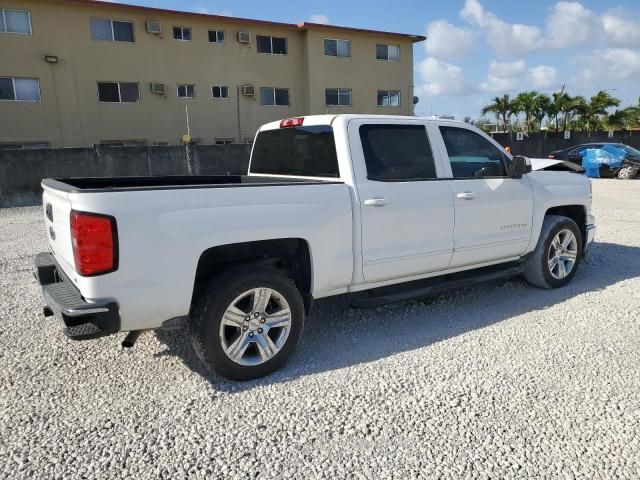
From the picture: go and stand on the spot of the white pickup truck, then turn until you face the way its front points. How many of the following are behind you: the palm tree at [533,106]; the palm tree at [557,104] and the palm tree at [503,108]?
0

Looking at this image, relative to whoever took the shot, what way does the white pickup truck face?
facing away from the viewer and to the right of the viewer

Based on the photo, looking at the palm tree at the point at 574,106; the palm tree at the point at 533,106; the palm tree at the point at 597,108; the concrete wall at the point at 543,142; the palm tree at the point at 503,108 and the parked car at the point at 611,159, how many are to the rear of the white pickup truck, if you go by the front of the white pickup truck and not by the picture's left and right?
0

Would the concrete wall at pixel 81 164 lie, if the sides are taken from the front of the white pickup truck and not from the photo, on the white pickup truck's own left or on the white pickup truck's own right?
on the white pickup truck's own left

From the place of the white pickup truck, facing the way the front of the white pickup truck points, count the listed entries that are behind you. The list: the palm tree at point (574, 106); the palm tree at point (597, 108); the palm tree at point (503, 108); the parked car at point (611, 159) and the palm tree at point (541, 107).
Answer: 0

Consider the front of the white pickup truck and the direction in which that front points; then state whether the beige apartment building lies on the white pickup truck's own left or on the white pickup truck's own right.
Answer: on the white pickup truck's own left

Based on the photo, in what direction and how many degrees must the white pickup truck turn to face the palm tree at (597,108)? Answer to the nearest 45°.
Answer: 0° — it already faces it

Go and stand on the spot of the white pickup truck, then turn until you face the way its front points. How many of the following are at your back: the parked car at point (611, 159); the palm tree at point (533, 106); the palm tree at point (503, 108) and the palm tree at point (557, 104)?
0

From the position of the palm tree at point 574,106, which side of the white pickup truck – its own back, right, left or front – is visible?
front

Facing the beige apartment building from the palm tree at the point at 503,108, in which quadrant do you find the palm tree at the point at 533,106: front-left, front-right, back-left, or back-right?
back-left

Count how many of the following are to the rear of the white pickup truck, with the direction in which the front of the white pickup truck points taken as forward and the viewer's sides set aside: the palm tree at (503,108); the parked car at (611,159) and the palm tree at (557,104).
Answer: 0

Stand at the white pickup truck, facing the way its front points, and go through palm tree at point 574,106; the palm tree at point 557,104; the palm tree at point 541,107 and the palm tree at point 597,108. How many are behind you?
0

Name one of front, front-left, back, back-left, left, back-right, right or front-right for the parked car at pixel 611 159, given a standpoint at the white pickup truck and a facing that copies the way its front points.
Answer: front

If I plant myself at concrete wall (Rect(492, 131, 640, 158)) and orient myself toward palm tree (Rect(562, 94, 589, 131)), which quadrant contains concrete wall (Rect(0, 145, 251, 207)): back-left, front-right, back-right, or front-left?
back-left

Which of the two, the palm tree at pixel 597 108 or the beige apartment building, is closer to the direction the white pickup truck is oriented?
the palm tree

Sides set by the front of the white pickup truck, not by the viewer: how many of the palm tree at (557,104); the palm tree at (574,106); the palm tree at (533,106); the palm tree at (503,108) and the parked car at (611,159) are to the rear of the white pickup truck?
0

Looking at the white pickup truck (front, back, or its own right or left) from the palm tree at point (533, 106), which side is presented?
front
